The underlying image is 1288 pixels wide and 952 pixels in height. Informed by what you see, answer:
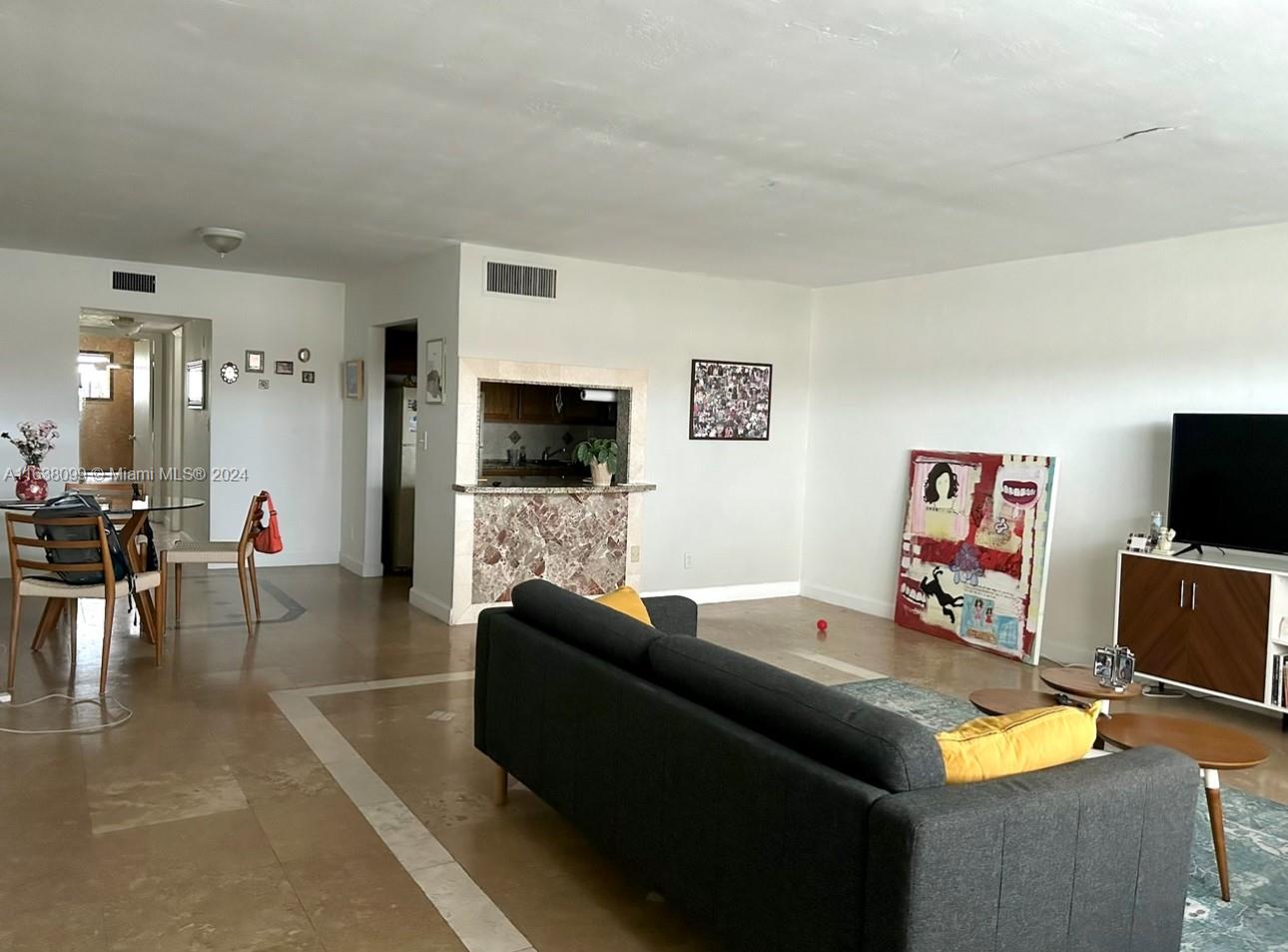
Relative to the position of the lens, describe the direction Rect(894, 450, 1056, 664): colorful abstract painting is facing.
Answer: facing the viewer and to the left of the viewer

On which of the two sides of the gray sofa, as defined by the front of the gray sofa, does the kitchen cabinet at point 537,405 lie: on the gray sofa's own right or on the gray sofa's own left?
on the gray sofa's own left

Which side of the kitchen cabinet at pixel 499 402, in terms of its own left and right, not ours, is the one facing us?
front

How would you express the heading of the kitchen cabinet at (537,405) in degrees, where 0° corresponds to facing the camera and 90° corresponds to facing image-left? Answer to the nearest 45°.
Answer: approximately 0°

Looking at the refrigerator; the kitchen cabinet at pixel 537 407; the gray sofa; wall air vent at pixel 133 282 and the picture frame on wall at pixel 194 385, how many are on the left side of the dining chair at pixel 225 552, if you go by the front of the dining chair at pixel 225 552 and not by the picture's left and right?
1

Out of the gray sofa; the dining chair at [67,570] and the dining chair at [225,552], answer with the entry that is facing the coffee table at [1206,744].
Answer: the gray sofa

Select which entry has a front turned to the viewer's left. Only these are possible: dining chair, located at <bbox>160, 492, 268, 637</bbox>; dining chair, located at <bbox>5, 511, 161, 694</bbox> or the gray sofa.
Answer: dining chair, located at <bbox>160, 492, 268, 637</bbox>

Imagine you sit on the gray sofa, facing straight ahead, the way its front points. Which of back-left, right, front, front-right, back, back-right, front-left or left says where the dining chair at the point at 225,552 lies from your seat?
left

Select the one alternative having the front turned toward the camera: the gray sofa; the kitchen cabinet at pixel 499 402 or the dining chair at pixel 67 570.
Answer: the kitchen cabinet

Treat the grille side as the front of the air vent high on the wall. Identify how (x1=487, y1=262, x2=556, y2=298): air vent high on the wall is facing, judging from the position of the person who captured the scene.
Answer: facing the viewer

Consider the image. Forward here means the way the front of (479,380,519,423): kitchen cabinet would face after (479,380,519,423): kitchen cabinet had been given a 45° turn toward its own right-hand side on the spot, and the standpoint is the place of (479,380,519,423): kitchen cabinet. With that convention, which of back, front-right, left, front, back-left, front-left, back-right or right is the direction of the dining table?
front

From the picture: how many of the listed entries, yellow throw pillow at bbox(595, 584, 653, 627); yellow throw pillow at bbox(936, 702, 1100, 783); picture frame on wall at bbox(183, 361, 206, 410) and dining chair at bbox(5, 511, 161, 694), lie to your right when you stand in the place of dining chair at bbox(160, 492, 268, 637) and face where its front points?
1

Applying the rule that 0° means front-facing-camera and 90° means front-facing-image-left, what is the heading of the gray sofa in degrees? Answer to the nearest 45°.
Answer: approximately 225°

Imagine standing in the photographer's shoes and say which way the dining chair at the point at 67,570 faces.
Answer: facing away from the viewer and to the right of the viewer

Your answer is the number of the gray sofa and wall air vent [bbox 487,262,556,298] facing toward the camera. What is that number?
1

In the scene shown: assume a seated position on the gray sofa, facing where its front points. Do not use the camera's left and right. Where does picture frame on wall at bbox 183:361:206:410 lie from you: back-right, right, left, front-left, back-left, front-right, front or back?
left
